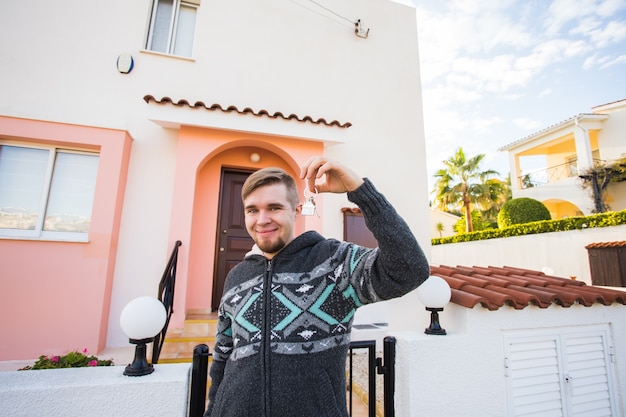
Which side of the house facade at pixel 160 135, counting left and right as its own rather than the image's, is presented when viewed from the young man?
front

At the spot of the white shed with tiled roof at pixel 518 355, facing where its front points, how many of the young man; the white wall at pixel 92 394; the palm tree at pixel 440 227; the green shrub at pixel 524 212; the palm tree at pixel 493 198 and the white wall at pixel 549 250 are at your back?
4

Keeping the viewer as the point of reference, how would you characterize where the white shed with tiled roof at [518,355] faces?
facing the viewer

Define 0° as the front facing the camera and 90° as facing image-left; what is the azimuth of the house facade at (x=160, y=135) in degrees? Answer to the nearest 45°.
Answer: approximately 0°

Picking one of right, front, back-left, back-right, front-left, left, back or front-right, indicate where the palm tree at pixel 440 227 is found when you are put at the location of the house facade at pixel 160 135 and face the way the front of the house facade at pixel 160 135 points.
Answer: back-left

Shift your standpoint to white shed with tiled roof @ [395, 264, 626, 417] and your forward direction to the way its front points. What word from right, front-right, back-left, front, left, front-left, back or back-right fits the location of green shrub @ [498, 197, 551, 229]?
back

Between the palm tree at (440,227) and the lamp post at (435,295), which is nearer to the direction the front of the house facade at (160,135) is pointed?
the lamp post

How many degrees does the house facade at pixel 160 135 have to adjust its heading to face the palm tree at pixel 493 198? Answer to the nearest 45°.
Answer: approximately 135° to its left

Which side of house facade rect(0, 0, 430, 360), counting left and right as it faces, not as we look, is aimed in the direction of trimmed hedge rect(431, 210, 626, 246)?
left

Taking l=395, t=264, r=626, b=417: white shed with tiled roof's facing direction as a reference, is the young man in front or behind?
in front

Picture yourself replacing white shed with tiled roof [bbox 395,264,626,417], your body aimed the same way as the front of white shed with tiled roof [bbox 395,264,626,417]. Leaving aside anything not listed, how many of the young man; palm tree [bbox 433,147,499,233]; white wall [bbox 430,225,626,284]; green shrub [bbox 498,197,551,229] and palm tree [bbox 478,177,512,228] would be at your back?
4

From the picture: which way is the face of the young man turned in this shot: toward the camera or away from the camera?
toward the camera

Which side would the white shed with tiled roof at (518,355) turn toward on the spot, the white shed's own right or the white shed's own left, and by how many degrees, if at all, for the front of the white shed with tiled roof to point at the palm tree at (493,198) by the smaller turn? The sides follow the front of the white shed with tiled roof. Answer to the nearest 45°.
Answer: approximately 180°

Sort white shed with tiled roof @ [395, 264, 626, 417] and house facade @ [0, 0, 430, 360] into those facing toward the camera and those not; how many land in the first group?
2

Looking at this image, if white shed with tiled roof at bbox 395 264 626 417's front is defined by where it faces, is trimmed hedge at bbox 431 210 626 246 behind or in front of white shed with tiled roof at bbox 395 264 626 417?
behind

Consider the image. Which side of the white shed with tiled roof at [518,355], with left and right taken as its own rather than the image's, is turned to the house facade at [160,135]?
right

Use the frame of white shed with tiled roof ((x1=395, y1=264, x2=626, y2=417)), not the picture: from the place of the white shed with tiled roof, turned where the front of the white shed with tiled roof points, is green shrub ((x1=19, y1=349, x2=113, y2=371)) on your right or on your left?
on your right
